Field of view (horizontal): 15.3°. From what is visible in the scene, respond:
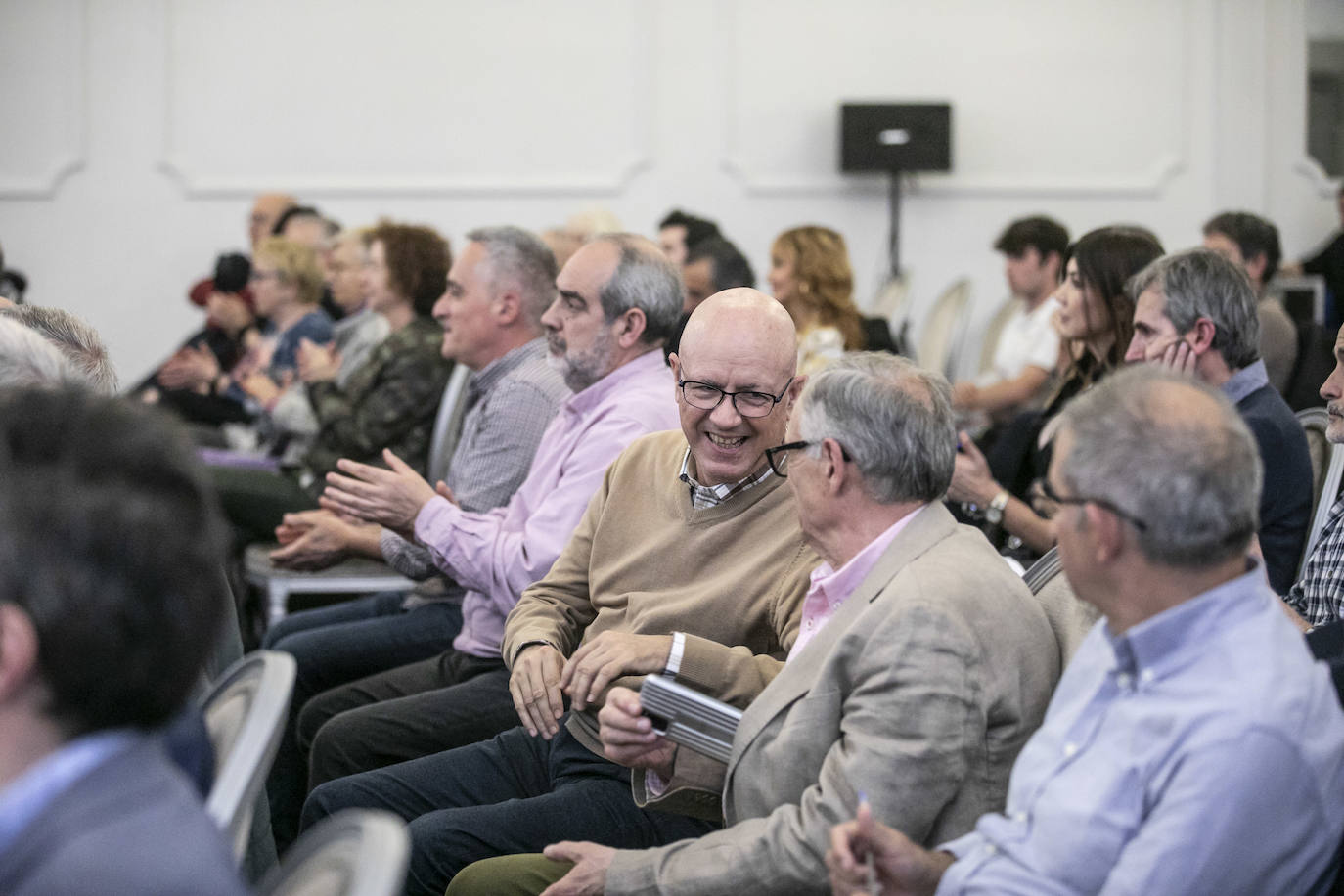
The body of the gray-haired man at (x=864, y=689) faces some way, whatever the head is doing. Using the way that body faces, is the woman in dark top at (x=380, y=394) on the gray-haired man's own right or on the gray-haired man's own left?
on the gray-haired man's own right

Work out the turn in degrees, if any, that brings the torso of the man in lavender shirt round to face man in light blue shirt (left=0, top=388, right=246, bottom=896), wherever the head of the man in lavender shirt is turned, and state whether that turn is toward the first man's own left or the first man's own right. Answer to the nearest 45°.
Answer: approximately 90° to the first man's own left

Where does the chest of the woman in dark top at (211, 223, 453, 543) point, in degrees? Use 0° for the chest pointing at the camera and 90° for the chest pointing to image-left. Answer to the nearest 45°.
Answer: approximately 90°

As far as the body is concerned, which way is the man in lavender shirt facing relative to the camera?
to the viewer's left

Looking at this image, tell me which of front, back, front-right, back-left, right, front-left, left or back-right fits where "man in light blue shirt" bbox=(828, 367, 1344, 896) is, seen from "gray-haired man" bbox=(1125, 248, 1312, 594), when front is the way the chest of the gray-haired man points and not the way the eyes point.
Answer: left

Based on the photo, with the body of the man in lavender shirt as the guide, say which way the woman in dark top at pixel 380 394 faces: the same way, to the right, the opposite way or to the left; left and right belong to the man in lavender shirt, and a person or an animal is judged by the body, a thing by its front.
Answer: the same way

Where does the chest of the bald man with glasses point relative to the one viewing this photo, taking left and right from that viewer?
facing the viewer and to the left of the viewer

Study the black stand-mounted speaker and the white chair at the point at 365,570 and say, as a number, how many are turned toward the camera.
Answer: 1

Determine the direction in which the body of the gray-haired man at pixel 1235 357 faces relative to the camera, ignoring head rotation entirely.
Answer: to the viewer's left

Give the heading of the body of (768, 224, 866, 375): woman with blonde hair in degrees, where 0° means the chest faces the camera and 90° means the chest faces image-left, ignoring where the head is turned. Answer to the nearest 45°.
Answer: approximately 90°

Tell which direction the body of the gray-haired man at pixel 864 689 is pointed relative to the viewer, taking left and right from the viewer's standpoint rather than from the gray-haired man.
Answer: facing to the left of the viewer
